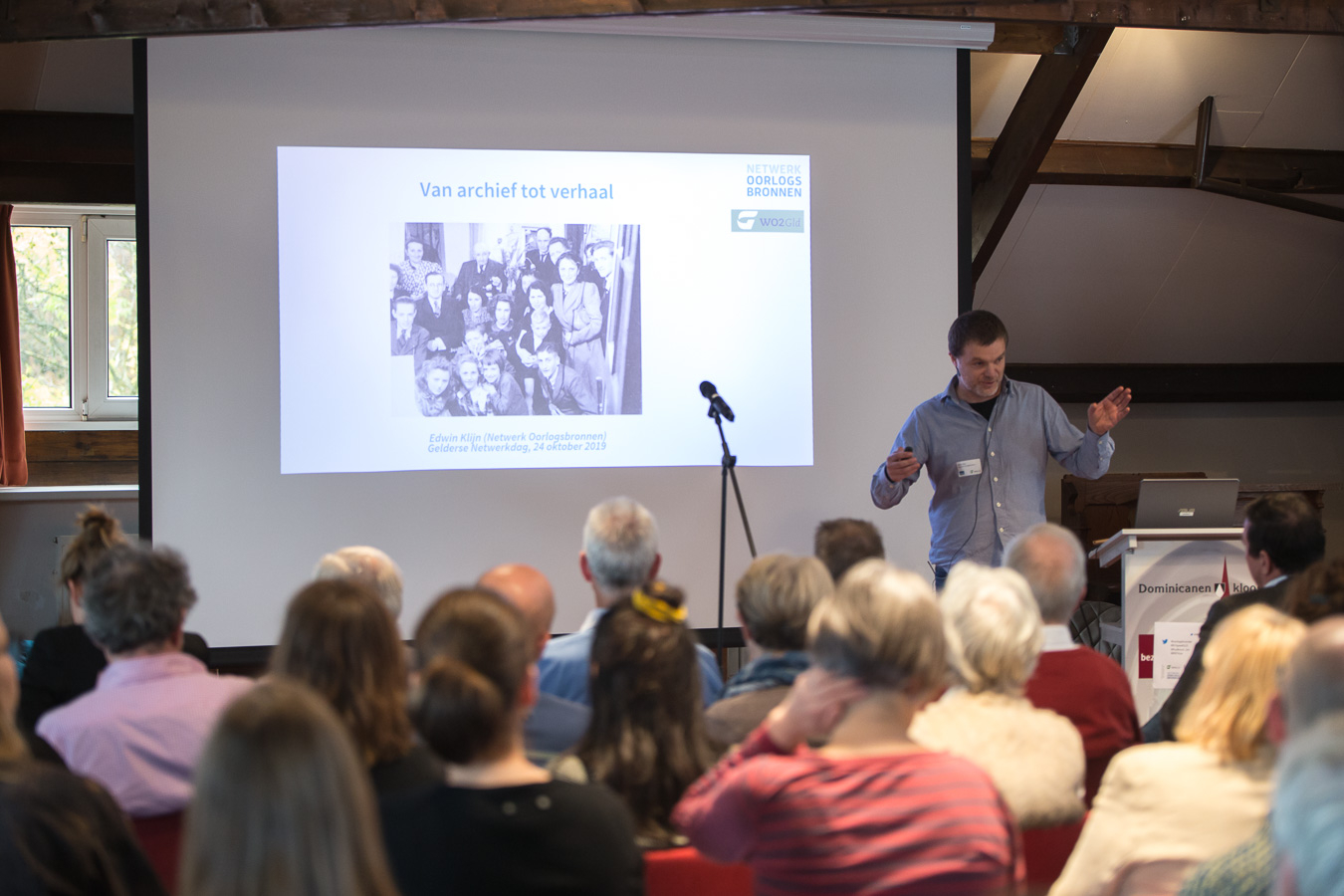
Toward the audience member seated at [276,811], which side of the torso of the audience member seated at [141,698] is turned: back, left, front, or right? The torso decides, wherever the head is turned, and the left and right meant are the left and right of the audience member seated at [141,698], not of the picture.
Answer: back

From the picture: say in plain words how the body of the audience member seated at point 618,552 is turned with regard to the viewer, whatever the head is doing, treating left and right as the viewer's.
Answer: facing away from the viewer

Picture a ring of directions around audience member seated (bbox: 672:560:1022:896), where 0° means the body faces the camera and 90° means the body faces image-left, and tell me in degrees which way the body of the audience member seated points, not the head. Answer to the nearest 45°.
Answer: approximately 180°

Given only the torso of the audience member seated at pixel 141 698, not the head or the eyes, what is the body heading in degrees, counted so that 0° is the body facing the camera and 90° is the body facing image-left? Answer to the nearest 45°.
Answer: approximately 180°

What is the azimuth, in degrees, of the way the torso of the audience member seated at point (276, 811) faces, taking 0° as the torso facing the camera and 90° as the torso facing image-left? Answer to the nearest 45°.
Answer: approximately 180°

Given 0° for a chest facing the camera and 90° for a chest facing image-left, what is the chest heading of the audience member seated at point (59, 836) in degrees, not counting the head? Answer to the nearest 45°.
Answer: approximately 180°
